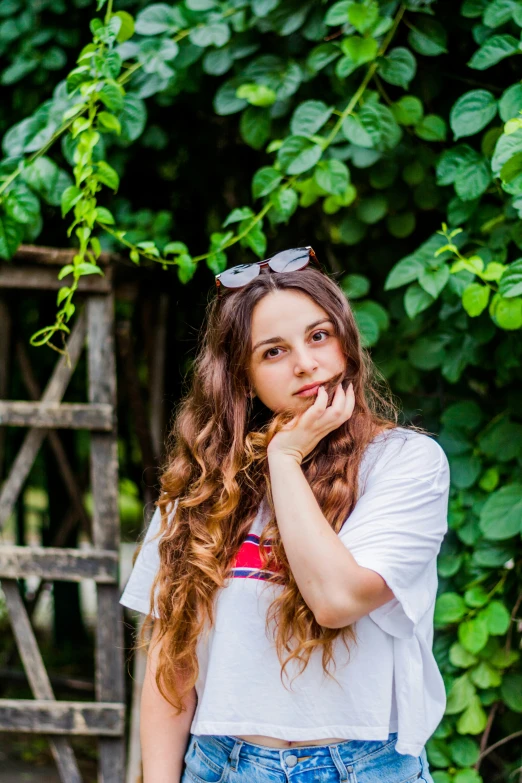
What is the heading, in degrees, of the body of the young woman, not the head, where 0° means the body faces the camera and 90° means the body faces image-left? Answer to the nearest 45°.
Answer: approximately 0°

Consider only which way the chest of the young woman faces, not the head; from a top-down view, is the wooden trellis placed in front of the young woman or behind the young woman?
behind
